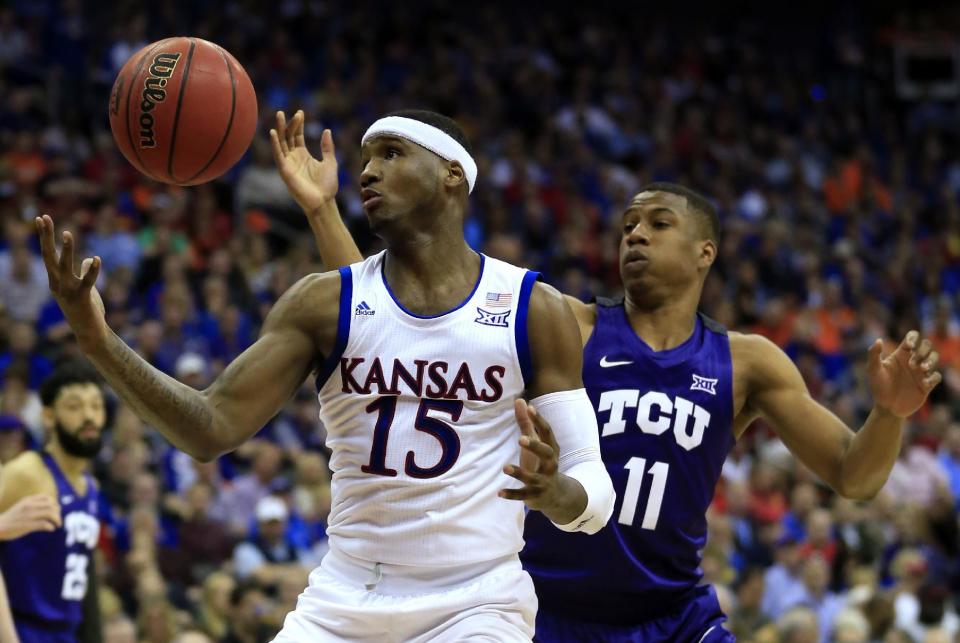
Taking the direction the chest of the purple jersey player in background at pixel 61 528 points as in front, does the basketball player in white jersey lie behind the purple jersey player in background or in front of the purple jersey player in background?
in front

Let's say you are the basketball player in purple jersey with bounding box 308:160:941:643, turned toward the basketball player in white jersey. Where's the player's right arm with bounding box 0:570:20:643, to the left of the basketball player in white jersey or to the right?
right

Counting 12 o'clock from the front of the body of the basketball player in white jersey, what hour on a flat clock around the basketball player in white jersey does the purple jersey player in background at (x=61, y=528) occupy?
The purple jersey player in background is roughly at 5 o'clock from the basketball player in white jersey.

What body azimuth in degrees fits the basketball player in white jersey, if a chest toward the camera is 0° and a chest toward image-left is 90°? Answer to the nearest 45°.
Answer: approximately 0°

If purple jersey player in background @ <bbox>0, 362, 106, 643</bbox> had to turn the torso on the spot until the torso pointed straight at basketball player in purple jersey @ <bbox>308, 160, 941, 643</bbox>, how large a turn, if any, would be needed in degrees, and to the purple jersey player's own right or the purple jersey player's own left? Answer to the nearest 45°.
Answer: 0° — they already face them

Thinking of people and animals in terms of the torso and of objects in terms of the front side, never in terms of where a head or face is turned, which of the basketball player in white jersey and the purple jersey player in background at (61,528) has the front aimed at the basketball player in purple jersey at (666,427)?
the purple jersey player in background

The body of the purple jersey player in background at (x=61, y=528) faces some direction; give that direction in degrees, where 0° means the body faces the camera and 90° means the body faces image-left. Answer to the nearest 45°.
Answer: approximately 315°

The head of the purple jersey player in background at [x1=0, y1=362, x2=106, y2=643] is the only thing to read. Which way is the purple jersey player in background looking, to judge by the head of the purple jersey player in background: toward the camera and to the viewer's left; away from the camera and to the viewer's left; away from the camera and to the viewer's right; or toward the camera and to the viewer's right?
toward the camera and to the viewer's right

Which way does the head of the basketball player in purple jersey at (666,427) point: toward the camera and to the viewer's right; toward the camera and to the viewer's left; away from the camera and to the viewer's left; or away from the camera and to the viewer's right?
toward the camera and to the viewer's left

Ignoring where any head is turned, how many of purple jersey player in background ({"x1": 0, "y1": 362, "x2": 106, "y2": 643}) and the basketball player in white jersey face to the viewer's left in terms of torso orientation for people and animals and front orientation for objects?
0

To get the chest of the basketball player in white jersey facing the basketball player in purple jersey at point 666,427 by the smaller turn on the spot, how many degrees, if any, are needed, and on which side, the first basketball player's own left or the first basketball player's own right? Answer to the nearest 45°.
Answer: approximately 135° to the first basketball player's own left
